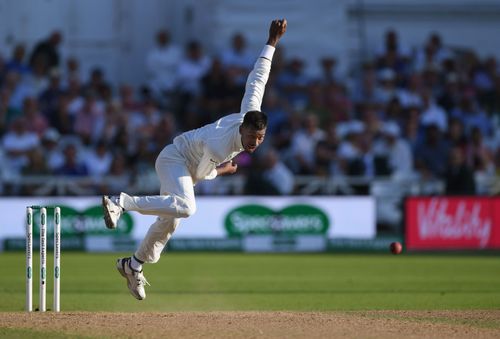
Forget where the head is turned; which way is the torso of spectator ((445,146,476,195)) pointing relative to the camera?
toward the camera

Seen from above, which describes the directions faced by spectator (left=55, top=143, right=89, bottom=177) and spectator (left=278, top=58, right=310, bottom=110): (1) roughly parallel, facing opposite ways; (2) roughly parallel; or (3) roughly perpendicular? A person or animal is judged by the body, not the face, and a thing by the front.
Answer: roughly parallel

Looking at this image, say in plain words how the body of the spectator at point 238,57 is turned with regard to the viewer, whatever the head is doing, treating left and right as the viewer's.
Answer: facing the viewer

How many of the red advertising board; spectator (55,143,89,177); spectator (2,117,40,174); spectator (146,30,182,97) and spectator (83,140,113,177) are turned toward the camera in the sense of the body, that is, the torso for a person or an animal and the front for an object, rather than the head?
5

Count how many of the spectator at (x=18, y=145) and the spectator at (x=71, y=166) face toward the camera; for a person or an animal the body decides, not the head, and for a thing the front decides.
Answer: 2

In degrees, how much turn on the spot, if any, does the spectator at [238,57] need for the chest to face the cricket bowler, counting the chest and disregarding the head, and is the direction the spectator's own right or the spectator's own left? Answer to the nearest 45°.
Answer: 0° — they already face them

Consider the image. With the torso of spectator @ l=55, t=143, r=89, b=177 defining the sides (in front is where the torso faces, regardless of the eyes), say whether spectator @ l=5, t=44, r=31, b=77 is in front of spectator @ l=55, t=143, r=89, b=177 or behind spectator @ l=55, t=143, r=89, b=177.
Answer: behind

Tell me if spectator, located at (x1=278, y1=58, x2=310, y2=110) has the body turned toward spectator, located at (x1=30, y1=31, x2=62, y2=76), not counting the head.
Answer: no

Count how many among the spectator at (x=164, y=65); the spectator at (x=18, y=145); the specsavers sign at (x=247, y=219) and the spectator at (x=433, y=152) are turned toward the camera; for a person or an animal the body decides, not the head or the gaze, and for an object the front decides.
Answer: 4

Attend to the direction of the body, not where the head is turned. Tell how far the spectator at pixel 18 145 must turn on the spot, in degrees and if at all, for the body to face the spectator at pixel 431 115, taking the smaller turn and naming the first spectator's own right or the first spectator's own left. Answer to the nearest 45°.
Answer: approximately 90° to the first spectator's own left

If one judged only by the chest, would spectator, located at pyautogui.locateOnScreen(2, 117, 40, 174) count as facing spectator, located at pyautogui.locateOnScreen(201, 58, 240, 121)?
no

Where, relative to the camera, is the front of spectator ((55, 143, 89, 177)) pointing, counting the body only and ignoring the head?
toward the camera

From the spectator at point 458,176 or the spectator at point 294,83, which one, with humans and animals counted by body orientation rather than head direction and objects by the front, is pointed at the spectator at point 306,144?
the spectator at point 294,83

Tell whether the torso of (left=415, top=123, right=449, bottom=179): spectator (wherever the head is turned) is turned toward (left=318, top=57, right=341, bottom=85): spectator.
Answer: no

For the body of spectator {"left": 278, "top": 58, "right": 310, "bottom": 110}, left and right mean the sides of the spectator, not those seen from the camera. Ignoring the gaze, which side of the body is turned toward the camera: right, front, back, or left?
front

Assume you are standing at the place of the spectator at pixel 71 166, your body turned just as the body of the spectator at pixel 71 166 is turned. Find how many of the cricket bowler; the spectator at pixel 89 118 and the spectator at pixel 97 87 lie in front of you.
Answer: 1

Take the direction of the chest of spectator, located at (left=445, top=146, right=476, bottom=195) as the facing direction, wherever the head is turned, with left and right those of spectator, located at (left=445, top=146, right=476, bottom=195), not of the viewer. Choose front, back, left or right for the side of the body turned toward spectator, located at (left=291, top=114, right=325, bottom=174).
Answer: right

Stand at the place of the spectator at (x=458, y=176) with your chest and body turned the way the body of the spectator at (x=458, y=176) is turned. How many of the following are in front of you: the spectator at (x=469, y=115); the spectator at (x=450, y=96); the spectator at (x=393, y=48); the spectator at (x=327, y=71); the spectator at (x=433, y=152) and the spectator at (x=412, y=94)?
0

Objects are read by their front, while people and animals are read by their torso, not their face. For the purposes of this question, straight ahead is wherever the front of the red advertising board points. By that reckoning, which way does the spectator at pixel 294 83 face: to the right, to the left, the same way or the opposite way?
the same way
